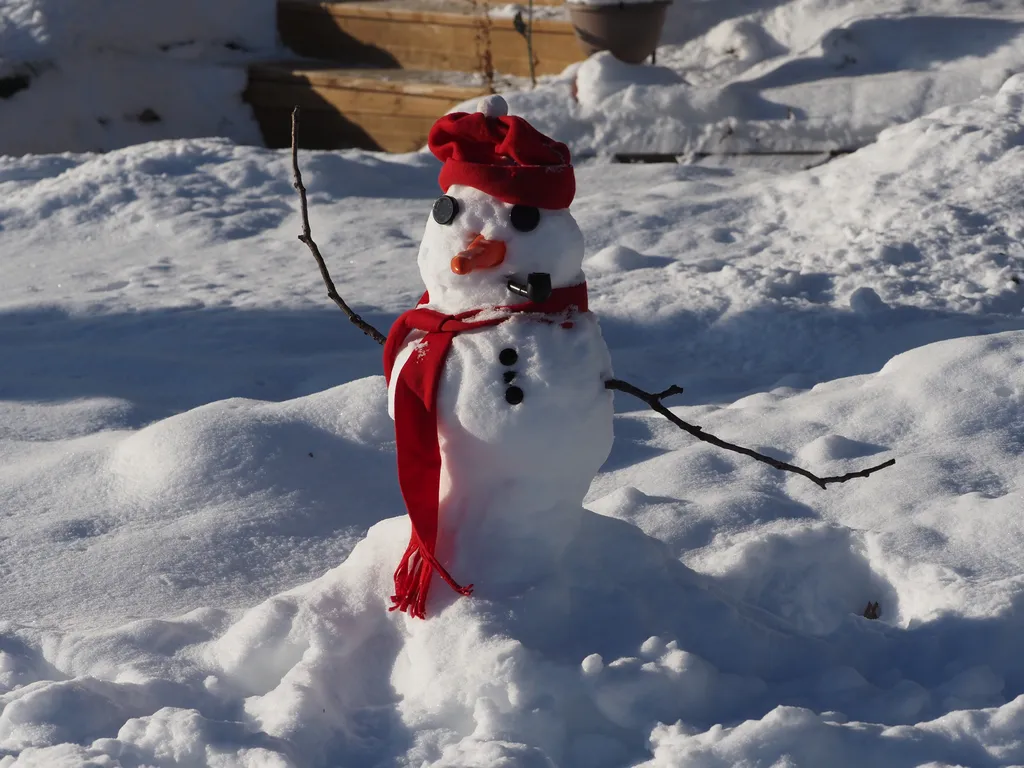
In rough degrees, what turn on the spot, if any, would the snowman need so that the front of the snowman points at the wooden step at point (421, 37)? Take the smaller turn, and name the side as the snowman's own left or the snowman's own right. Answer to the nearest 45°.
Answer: approximately 180°

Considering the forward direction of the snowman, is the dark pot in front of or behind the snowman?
behind

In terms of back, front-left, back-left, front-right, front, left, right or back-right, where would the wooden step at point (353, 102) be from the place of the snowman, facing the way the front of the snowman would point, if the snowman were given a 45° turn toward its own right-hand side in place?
back-right

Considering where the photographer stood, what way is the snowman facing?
facing the viewer
